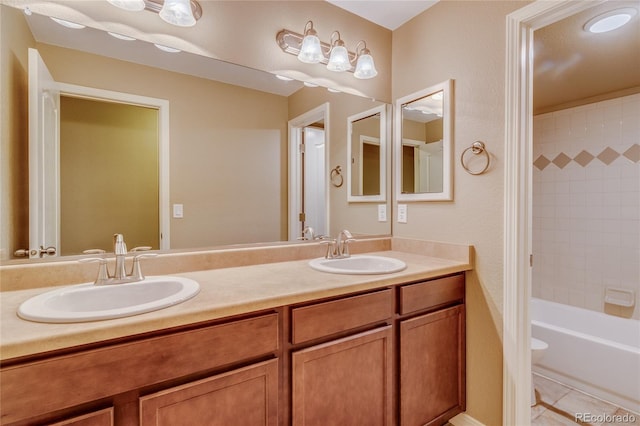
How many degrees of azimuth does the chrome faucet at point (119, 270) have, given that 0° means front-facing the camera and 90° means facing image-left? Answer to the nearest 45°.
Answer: approximately 0°

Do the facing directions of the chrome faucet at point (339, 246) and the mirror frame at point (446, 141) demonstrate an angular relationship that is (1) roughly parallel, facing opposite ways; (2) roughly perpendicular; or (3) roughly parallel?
roughly perpendicular

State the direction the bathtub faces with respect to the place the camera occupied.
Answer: facing the viewer and to the left of the viewer

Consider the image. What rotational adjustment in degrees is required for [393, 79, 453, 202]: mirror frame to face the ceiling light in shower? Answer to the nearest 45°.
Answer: approximately 135° to its left

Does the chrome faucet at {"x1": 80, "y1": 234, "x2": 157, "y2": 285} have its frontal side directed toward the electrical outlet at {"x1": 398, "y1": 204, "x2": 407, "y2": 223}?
no

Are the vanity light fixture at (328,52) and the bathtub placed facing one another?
no

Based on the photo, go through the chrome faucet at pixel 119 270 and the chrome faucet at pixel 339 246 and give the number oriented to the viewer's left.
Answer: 0

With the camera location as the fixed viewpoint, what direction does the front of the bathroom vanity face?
facing the viewer and to the right of the viewer

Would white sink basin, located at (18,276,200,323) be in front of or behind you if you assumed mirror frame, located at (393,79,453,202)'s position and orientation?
in front

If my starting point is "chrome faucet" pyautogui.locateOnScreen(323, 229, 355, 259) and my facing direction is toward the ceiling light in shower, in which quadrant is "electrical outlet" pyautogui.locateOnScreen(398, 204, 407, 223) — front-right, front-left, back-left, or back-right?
front-left

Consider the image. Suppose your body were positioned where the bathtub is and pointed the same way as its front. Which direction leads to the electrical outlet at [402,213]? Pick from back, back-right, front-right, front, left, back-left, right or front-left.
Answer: front
